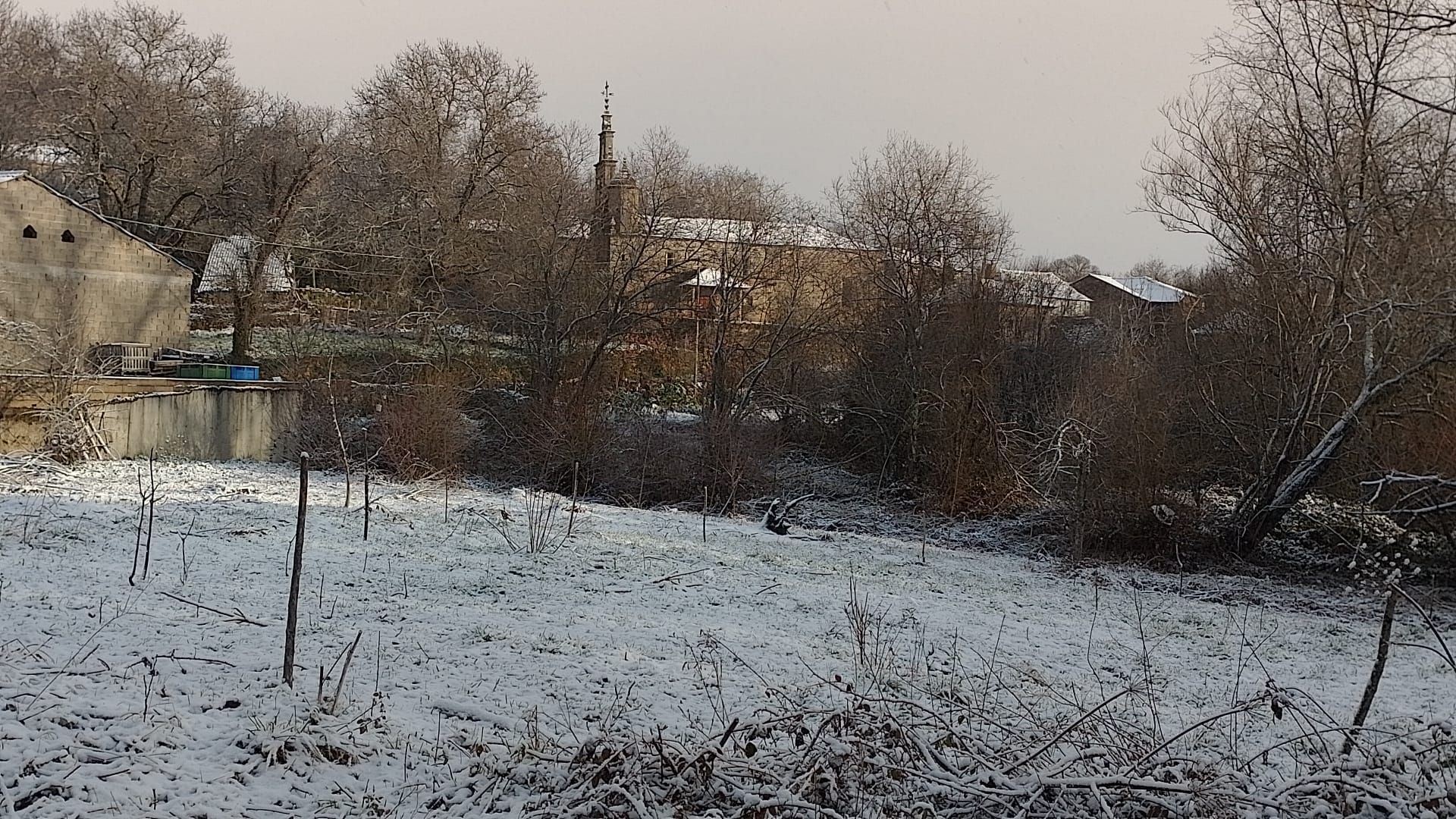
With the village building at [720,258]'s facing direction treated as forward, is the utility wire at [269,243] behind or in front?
in front

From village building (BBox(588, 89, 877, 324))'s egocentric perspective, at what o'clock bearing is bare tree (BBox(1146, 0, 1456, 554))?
The bare tree is roughly at 8 o'clock from the village building.

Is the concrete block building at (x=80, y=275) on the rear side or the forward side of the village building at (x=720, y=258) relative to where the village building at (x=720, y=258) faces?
on the forward side
